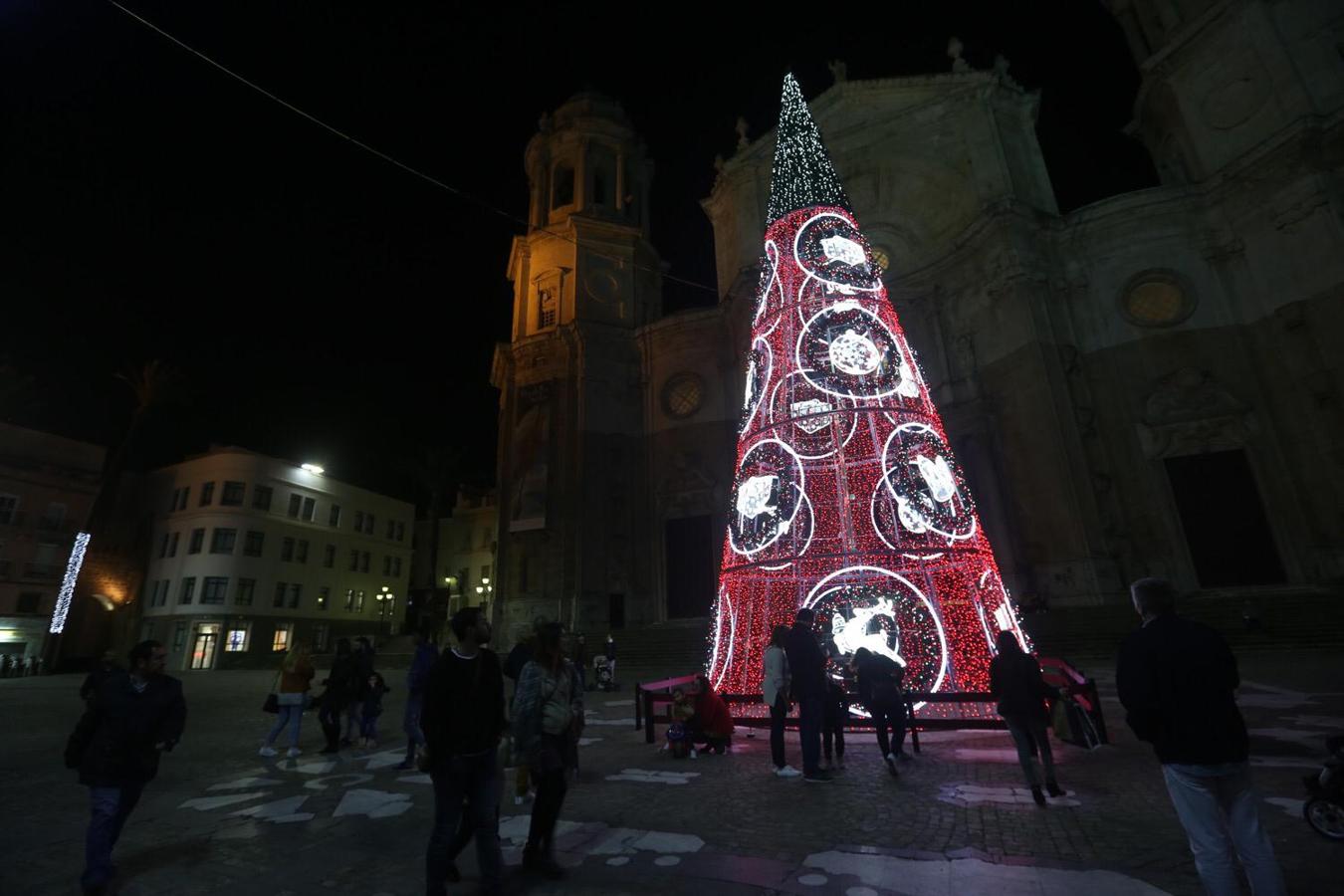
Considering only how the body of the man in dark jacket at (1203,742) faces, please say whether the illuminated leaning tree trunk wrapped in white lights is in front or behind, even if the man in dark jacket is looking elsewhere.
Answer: in front

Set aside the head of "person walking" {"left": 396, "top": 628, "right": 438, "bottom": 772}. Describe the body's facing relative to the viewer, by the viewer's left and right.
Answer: facing to the left of the viewer

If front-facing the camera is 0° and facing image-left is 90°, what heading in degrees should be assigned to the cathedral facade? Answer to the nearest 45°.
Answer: approximately 45°

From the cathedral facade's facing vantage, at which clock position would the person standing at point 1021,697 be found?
The person standing is roughly at 11 o'clock from the cathedral facade.

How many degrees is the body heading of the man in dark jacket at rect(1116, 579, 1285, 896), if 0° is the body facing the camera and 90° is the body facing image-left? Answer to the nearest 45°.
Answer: approximately 135°
